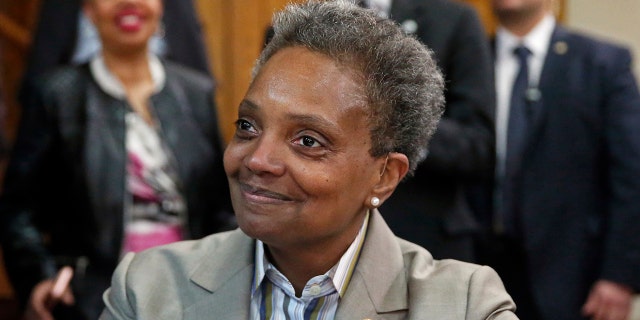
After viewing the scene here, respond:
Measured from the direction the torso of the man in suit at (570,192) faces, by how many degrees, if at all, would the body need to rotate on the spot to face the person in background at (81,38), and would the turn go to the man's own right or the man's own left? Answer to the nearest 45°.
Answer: approximately 45° to the man's own right

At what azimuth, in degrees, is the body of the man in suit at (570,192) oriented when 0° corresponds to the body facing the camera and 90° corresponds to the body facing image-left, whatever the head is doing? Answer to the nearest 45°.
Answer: approximately 45°

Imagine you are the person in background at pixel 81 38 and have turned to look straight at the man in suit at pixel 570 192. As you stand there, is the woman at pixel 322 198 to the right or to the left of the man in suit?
right
